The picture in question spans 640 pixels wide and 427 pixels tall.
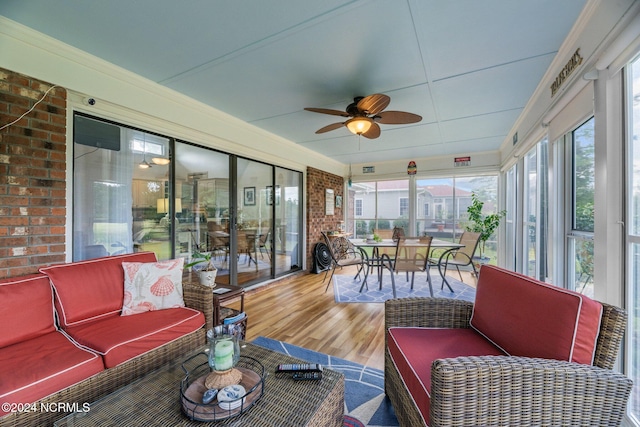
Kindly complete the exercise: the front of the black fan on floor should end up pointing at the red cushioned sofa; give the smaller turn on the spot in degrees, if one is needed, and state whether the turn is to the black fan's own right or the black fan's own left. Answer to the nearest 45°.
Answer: approximately 45° to the black fan's own right

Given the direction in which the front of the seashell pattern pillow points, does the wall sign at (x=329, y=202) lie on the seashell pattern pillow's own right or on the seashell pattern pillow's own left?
on the seashell pattern pillow's own left

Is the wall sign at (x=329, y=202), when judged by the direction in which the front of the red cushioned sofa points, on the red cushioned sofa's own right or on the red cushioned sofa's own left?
on the red cushioned sofa's own left

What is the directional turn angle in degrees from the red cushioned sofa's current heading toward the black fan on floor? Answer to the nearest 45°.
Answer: approximately 90° to its left

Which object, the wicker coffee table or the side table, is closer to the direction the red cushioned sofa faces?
the wicker coffee table

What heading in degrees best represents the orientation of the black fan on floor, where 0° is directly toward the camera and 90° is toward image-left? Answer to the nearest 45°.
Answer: approximately 315°

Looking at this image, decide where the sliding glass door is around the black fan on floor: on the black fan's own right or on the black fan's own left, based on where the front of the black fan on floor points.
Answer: on the black fan's own right

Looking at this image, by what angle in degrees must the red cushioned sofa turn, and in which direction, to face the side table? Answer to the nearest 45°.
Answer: approximately 45° to its left
